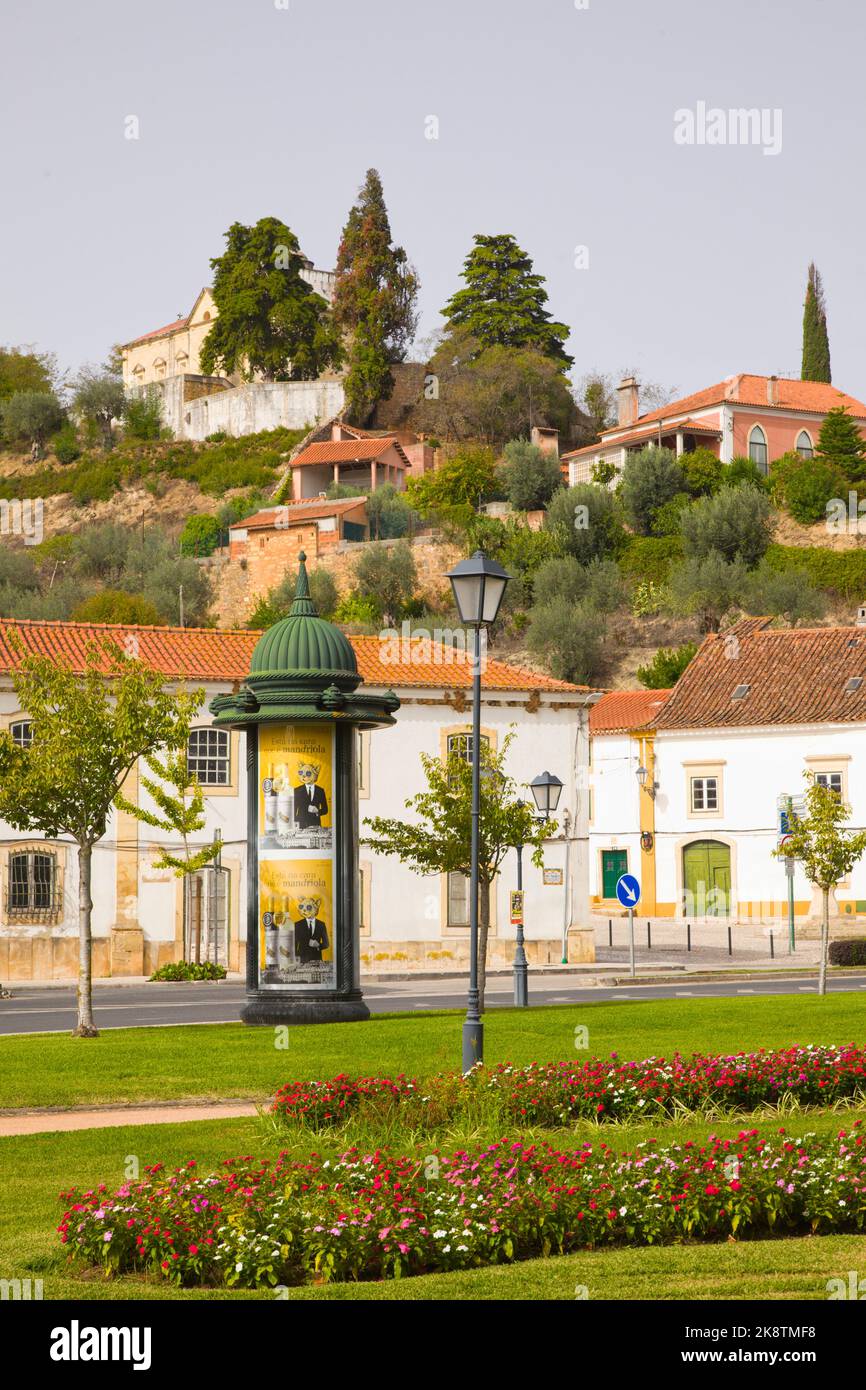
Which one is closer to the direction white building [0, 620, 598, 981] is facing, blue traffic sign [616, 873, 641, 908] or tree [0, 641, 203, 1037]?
the tree

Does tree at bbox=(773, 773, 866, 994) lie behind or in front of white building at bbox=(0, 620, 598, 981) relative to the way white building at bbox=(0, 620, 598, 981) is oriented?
in front

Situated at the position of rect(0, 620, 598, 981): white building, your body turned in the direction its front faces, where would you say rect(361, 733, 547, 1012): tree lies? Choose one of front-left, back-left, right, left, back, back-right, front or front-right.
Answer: front

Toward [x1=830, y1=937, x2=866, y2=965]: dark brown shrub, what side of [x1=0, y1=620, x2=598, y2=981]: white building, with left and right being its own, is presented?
left

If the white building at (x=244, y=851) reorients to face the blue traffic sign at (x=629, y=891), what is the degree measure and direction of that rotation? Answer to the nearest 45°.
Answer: approximately 45° to its left

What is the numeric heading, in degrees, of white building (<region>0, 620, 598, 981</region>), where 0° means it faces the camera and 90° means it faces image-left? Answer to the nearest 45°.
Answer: approximately 0°

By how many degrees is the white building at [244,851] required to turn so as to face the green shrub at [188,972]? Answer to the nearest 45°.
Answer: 0° — it already faces it

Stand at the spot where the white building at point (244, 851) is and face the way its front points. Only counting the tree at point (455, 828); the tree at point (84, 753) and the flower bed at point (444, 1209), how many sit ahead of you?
3

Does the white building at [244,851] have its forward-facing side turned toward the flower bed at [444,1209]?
yes

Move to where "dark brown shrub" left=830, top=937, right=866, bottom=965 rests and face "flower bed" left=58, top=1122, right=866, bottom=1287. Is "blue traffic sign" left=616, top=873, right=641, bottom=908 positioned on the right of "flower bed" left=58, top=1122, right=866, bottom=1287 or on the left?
right

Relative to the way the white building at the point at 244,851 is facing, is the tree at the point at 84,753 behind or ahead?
ahead

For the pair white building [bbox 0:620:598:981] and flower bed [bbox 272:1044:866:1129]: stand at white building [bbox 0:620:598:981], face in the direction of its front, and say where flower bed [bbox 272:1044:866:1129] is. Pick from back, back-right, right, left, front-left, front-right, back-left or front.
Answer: front
